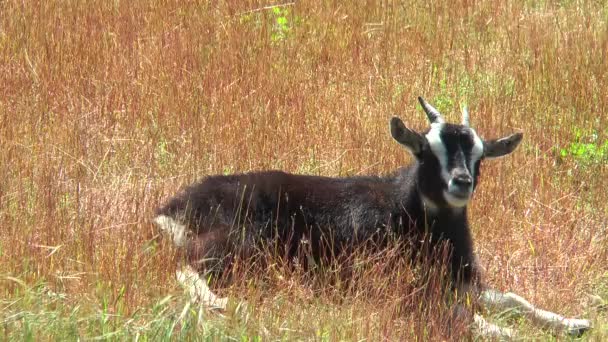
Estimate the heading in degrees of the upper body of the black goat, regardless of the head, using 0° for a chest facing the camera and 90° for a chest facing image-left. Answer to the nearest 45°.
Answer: approximately 270°
